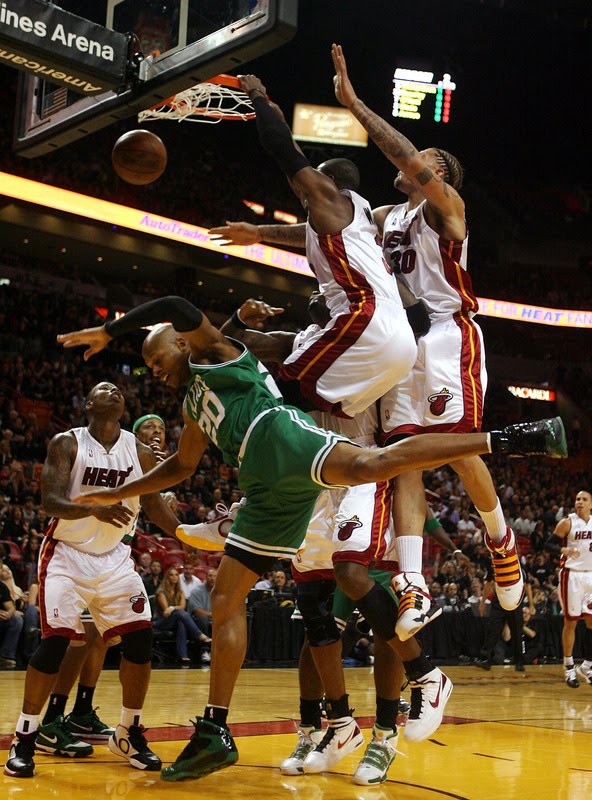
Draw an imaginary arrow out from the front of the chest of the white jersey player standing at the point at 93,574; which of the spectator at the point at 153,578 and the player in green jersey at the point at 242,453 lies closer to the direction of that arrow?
the player in green jersey

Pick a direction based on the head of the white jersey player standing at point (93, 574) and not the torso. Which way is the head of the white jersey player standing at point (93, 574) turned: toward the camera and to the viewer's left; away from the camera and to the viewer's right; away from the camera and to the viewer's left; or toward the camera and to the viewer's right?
toward the camera and to the viewer's right

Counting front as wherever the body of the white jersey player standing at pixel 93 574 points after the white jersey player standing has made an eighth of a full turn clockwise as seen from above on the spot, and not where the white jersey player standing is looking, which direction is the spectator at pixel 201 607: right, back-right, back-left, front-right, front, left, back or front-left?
back-right

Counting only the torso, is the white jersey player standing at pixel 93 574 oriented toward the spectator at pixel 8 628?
no

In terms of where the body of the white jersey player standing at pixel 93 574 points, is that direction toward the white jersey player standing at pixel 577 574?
no

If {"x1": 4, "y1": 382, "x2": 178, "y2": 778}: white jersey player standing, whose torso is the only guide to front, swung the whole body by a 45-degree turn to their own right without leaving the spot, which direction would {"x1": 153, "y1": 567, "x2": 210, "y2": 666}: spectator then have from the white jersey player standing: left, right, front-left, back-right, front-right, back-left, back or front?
back-right

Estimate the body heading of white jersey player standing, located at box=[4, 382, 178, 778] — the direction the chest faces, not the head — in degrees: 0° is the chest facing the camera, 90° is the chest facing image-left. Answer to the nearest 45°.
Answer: approximately 0°

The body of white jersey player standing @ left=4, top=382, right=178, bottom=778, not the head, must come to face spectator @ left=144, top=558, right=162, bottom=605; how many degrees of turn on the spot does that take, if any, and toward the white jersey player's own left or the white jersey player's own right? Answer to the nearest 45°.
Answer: approximately 180°

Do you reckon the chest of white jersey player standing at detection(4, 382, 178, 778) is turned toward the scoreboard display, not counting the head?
no
